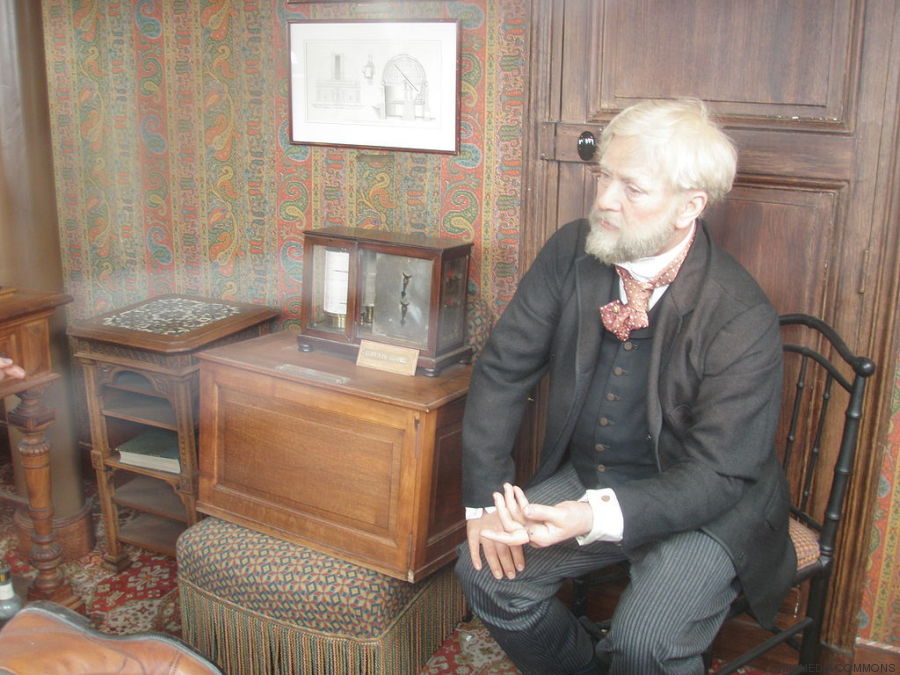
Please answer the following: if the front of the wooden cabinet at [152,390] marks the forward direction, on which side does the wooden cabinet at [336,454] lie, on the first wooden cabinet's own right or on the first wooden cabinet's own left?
on the first wooden cabinet's own left

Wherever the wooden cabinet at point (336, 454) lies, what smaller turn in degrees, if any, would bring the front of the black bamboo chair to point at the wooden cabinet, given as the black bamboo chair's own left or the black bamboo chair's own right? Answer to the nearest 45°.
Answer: approximately 45° to the black bamboo chair's own right

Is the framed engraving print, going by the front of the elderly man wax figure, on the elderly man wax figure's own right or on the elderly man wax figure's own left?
on the elderly man wax figure's own right

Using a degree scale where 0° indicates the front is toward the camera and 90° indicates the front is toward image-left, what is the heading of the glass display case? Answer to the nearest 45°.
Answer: approximately 45°

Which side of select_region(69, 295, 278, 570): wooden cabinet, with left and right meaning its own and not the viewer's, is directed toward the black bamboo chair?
left

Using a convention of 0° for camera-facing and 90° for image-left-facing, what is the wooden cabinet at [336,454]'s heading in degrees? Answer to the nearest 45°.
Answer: approximately 45°

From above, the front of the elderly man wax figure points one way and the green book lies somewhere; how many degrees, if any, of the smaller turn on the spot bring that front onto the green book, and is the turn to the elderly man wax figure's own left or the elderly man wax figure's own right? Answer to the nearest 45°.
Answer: approximately 90° to the elderly man wax figure's own right

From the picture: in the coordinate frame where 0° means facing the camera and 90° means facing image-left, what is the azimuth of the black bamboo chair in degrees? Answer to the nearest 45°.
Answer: approximately 45°
